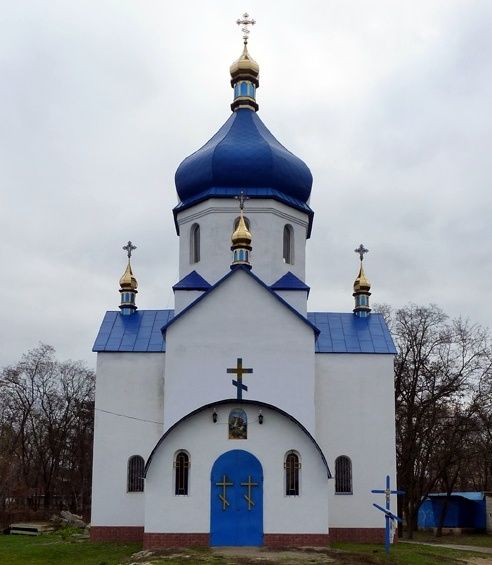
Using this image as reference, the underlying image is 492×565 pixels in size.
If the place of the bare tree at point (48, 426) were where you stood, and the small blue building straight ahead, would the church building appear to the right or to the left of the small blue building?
right

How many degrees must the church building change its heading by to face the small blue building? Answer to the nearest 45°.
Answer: approximately 135° to its left

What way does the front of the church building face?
toward the camera

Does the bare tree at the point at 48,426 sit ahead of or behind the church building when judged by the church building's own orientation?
behind
